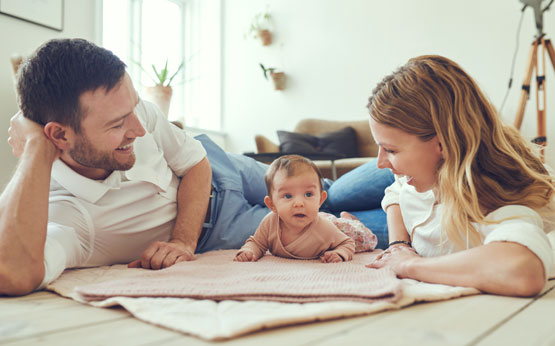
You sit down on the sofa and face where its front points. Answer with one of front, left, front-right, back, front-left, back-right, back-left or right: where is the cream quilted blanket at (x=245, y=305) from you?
front

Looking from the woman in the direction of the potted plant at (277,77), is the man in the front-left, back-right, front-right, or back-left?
front-left

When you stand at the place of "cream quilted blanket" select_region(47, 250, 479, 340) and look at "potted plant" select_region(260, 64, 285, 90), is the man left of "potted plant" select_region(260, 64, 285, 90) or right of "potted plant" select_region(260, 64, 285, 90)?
left

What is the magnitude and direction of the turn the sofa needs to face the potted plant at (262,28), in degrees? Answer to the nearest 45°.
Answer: approximately 135° to its right

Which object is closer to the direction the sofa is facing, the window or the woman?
the woman

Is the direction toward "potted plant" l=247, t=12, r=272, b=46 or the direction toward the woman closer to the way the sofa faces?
the woman

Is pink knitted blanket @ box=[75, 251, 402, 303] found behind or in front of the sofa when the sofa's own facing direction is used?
in front

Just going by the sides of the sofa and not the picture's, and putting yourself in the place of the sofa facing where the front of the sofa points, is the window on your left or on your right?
on your right

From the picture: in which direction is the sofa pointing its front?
toward the camera

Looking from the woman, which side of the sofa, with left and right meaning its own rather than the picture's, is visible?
front

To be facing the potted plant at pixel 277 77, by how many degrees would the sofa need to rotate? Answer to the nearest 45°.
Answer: approximately 135° to its right

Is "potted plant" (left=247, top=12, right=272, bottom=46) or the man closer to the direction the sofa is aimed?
the man
